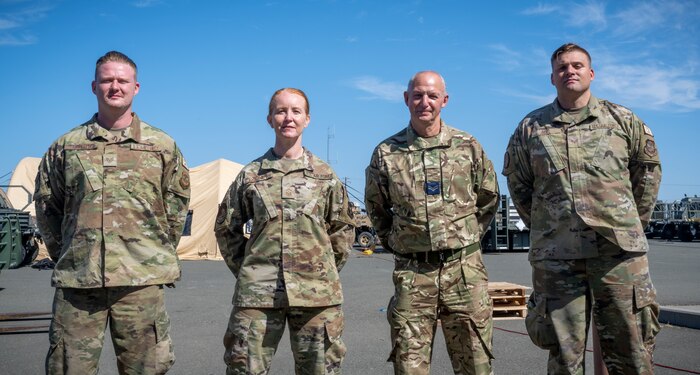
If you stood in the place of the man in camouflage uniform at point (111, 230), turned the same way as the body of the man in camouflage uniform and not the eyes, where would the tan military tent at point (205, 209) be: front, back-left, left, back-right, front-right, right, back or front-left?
back

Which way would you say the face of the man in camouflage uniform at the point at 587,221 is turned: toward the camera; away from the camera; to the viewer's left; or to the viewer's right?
toward the camera

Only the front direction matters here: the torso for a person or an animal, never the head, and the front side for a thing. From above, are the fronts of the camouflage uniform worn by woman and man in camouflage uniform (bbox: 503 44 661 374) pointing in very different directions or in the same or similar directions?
same or similar directions

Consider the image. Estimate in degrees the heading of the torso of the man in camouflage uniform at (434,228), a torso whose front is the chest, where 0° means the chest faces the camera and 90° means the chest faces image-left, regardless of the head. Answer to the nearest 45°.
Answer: approximately 0°

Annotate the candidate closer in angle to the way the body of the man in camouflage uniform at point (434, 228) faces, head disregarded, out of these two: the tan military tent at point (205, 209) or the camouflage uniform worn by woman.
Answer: the camouflage uniform worn by woman

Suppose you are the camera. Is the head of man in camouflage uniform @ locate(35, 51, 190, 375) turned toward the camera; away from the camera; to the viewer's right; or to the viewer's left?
toward the camera

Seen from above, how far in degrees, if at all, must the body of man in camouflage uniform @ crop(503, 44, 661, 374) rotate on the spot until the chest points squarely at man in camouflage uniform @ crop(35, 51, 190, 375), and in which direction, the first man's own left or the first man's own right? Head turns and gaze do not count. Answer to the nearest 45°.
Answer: approximately 45° to the first man's own right

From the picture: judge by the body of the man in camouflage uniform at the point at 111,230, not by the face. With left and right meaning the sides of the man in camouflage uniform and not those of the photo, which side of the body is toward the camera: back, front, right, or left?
front

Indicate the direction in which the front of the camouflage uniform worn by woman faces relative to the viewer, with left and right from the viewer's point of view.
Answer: facing the viewer

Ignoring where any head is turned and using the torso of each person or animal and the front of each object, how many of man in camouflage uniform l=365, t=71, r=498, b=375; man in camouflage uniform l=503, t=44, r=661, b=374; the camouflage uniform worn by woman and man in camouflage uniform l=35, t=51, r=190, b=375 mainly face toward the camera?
4

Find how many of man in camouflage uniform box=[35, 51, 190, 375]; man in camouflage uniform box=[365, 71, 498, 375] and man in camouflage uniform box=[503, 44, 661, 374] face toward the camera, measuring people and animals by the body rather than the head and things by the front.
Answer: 3

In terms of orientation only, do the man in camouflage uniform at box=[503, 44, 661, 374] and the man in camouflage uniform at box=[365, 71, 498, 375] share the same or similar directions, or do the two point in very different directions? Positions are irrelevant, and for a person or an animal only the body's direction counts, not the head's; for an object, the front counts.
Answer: same or similar directions

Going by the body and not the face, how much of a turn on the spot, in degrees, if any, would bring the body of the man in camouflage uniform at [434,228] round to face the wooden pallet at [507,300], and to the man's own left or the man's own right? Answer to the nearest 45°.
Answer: approximately 180°

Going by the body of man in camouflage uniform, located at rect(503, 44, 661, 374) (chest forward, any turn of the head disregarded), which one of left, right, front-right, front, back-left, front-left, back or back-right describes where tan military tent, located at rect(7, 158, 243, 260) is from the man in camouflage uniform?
back-right
